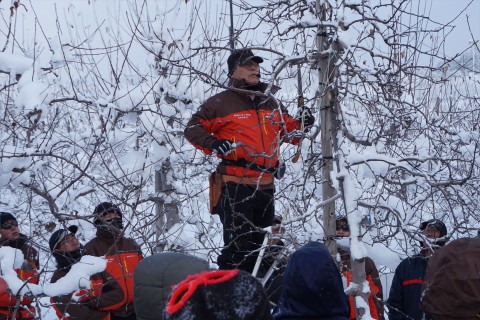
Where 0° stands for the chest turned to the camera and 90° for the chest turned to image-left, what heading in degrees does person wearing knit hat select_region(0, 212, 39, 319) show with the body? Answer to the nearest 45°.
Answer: approximately 315°

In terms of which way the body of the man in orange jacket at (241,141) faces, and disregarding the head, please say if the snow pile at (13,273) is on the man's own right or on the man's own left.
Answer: on the man's own right

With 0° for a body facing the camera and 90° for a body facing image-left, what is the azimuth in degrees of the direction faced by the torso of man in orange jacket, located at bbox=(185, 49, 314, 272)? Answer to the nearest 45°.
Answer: approximately 315°

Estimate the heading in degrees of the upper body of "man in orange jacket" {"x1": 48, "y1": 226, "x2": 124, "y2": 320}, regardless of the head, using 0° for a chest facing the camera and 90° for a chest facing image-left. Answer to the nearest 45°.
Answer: approximately 315°

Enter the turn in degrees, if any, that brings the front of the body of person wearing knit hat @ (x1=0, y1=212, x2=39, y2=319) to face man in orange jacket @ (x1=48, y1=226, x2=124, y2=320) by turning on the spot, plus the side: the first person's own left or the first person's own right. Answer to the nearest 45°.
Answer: approximately 45° to the first person's own left

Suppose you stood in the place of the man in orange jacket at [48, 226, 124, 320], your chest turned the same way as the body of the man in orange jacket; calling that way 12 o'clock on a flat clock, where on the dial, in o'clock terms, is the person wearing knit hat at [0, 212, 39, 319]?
The person wearing knit hat is roughly at 4 o'clock from the man in orange jacket.
